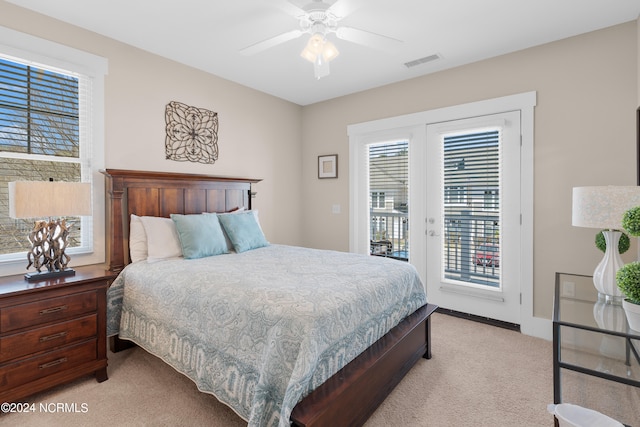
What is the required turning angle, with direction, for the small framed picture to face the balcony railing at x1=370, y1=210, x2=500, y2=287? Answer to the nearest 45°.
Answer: approximately 90° to its left

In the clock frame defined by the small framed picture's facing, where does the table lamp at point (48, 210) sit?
The table lamp is roughly at 12 o'clock from the small framed picture.

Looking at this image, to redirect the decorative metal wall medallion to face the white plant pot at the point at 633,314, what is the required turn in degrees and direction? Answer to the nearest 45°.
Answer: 0° — it already faces it

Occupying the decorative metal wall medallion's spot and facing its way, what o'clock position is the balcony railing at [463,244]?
The balcony railing is roughly at 11 o'clock from the decorative metal wall medallion.

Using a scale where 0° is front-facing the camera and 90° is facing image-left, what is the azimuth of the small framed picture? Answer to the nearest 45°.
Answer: approximately 45°

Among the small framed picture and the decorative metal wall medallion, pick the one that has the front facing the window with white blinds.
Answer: the small framed picture

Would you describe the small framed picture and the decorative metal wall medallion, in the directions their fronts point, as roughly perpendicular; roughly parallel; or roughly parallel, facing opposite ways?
roughly perpendicular

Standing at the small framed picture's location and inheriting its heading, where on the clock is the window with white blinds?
The window with white blinds is roughly at 12 o'clock from the small framed picture.

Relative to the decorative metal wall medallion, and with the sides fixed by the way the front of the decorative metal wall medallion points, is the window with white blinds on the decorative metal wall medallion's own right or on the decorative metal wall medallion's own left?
on the decorative metal wall medallion's own right

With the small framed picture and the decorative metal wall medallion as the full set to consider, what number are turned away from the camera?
0

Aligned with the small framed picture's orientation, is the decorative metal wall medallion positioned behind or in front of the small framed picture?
in front

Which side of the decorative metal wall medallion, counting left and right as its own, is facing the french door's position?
front

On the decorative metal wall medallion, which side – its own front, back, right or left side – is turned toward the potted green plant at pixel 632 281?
front

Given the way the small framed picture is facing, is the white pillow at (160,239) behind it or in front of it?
in front
